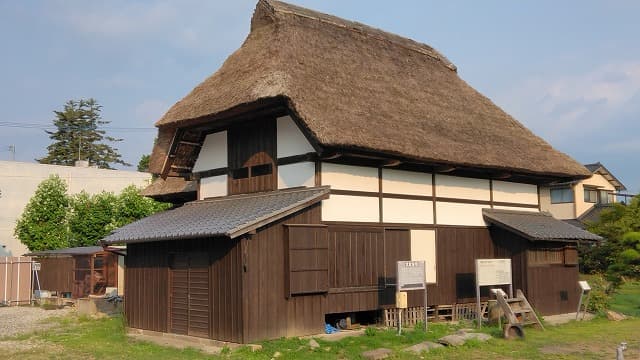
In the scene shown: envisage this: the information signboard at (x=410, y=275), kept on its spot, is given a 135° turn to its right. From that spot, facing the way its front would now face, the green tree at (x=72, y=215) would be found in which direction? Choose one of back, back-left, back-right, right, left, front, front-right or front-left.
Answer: front

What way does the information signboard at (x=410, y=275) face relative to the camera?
toward the camera

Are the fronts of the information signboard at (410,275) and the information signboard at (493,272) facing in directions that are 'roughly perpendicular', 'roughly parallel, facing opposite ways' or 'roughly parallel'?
roughly parallel

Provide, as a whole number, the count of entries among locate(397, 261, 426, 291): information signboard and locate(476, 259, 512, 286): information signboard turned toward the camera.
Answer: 2

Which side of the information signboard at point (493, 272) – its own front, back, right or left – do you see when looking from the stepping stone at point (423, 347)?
front

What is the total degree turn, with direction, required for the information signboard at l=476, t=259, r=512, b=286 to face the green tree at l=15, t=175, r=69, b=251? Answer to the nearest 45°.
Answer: approximately 135° to its right

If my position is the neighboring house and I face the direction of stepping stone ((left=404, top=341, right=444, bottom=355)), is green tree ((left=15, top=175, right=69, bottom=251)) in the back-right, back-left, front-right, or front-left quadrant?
front-right

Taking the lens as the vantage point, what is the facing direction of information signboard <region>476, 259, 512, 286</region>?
facing the viewer

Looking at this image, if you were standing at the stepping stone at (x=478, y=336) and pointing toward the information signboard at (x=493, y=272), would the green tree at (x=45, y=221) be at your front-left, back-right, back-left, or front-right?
front-left

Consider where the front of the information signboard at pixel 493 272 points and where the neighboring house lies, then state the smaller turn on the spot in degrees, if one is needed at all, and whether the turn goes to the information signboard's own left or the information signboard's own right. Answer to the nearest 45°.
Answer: approximately 180°

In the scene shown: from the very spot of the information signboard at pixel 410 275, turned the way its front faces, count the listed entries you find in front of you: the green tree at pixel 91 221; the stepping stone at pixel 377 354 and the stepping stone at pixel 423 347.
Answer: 2

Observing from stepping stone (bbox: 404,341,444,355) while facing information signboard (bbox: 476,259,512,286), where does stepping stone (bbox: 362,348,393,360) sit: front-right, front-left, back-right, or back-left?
back-left

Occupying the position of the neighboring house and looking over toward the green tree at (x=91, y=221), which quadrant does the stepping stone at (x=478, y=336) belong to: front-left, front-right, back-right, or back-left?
front-left

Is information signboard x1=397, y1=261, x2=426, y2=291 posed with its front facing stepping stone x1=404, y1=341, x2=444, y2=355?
yes

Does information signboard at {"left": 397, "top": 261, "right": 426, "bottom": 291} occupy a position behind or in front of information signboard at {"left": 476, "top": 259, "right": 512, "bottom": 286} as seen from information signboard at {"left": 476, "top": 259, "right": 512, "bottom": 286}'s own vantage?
in front
